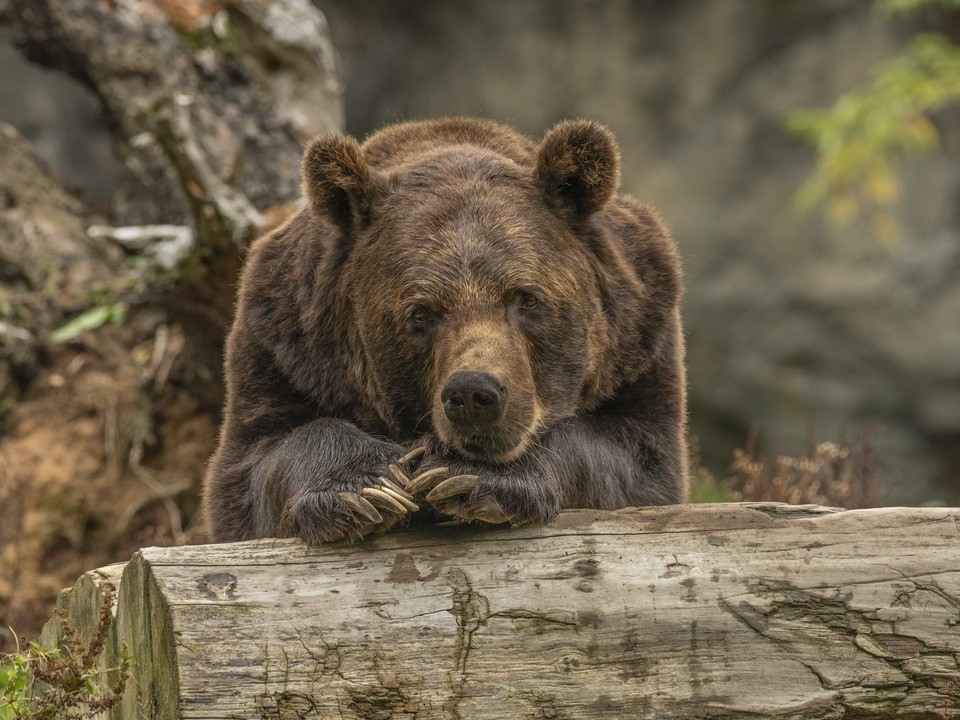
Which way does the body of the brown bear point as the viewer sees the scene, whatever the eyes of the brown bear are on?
toward the camera

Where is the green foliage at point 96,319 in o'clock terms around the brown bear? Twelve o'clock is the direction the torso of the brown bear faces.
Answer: The green foliage is roughly at 5 o'clock from the brown bear.

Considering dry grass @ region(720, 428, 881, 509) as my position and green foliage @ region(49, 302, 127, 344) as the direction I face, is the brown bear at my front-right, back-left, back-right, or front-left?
front-left

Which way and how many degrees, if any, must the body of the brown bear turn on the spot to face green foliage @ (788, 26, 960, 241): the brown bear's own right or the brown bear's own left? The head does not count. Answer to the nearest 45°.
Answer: approximately 135° to the brown bear's own left

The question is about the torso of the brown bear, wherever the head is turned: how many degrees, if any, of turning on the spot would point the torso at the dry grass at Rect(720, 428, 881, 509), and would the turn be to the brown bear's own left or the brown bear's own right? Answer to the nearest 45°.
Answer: approximately 135° to the brown bear's own left
